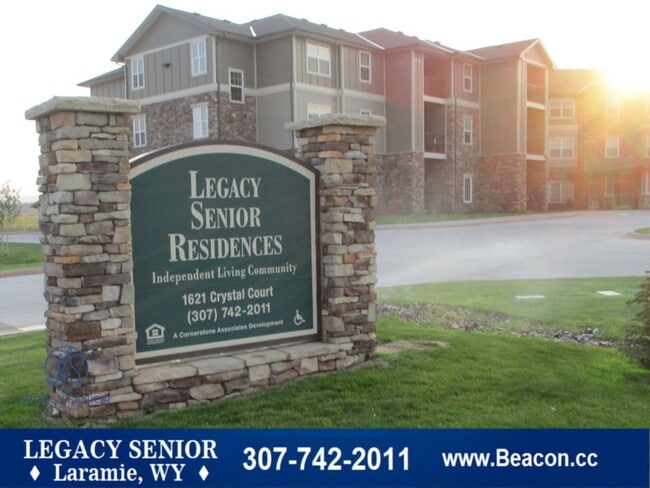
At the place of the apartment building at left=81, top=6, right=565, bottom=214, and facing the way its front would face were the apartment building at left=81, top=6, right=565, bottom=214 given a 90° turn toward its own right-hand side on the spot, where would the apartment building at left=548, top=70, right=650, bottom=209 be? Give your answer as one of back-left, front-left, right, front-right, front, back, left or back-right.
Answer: back

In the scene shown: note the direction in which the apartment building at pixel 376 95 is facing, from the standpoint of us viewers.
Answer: facing the viewer and to the right of the viewer

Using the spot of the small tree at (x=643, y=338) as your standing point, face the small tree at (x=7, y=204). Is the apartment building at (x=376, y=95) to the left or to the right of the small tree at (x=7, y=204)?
right

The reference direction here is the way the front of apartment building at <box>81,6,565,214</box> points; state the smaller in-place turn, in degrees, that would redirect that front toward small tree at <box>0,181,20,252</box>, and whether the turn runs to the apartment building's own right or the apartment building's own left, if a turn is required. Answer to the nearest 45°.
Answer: approximately 90° to the apartment building's own right

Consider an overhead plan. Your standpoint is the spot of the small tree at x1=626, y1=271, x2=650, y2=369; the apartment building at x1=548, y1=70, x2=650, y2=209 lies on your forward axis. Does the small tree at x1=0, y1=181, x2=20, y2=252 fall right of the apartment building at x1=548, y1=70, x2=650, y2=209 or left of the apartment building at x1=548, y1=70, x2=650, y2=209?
left

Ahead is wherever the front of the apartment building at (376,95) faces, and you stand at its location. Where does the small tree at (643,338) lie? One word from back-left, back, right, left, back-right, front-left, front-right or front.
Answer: front-right
